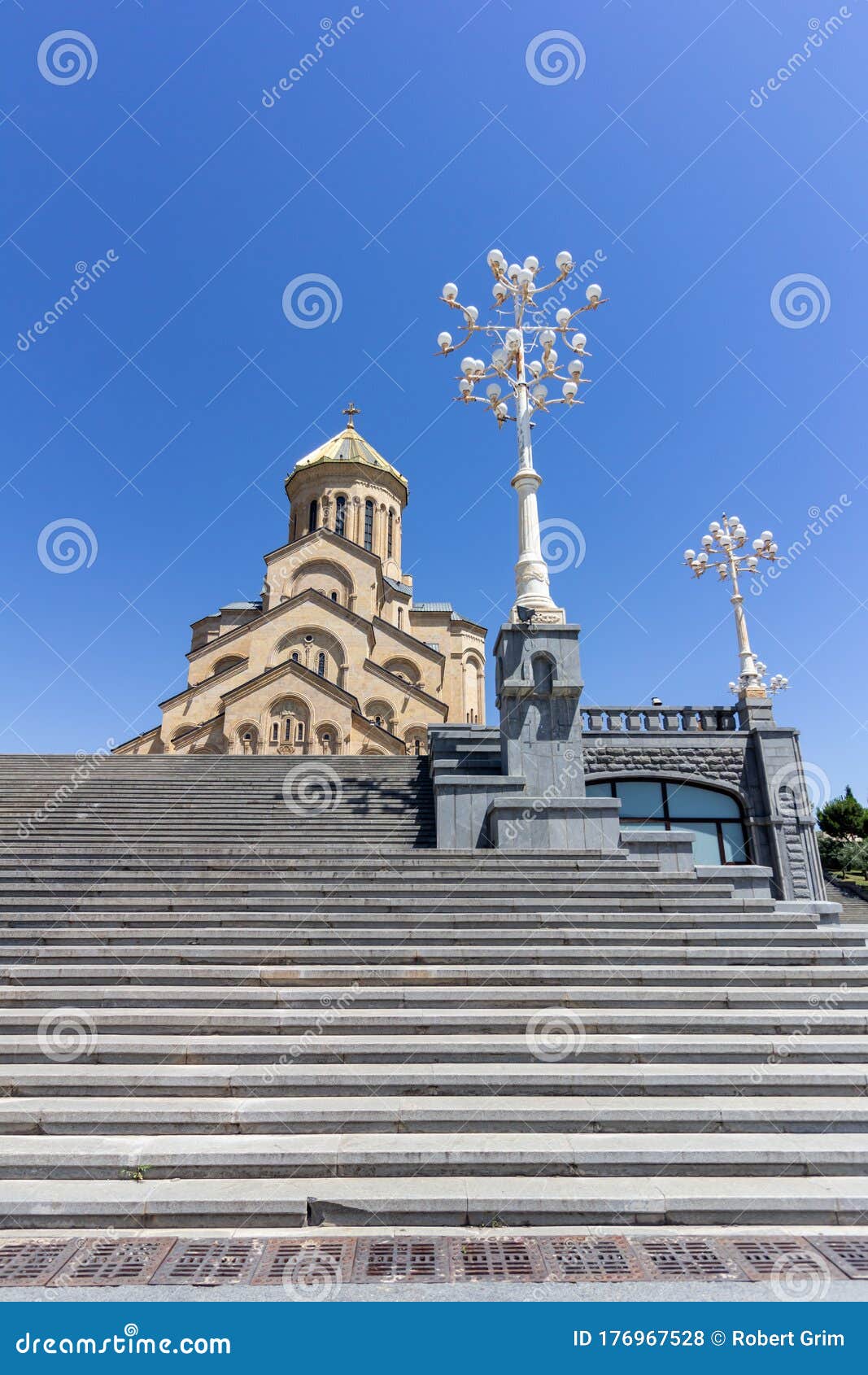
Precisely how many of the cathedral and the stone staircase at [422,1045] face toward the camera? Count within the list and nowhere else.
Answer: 2

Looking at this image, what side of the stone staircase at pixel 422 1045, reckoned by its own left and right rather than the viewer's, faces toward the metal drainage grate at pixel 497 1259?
front

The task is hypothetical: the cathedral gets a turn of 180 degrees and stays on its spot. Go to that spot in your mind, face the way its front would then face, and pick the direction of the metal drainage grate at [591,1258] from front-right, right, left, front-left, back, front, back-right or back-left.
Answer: back

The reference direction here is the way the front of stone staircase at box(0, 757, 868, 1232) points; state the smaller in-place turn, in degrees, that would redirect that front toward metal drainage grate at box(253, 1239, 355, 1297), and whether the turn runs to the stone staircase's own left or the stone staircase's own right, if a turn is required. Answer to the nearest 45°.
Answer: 0° — it already faces it

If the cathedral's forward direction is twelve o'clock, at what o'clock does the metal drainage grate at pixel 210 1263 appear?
The metal drainage grate is roughly at 12 o'clock from the cathedral.

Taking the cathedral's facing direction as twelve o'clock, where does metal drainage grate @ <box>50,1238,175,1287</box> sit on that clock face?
The metal drainage grate is roughly at 12 o'clock from the cathedral.

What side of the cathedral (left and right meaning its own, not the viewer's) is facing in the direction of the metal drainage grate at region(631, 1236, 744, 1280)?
front

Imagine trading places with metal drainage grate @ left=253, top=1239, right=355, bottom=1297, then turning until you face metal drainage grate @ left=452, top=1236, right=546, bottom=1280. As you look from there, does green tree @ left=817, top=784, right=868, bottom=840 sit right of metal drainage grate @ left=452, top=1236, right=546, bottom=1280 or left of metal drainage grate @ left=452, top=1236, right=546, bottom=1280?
left

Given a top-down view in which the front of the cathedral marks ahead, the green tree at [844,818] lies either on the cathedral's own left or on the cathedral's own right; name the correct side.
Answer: on the cathedral's own left

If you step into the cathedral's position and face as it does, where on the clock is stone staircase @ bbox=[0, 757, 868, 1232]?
The stone staircase is roughly at 12 o'clock from the cathedral.

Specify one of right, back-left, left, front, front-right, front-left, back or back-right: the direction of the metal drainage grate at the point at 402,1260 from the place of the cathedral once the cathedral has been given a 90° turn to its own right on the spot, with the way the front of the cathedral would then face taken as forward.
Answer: left

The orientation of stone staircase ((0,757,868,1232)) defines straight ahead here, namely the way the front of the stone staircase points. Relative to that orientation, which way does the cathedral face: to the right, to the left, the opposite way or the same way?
the same way

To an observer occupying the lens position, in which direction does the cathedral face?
facing the viewer

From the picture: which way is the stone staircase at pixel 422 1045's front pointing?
toward the camera

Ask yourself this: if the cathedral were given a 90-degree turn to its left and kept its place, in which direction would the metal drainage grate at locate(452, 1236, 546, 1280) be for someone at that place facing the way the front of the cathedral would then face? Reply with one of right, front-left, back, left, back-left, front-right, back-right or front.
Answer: right

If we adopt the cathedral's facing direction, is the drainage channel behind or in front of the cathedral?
in front
